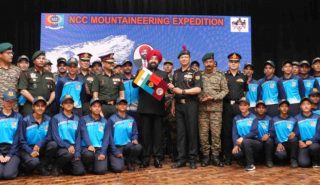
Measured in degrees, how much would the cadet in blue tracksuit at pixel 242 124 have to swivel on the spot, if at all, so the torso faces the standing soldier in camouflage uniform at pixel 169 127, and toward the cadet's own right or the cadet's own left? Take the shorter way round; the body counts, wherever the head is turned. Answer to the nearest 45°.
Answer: approximately 135° to the cadet's own right

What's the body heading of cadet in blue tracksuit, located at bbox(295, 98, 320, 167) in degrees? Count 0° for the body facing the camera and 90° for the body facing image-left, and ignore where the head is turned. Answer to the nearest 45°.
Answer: approximately 0°

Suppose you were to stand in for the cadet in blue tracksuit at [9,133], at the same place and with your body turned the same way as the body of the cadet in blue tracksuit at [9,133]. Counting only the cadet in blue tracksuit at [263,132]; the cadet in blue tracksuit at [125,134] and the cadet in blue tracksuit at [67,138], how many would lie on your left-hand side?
3

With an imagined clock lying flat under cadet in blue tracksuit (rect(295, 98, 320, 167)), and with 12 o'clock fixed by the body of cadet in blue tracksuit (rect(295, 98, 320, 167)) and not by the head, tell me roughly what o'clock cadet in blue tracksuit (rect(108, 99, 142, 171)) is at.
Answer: cadet in blue tracksuit (rect(108, 99, 142, 171)) is roughly at 2 o'clock from cadet in blue tracksuit (rect(295, 98, 320, 167)).

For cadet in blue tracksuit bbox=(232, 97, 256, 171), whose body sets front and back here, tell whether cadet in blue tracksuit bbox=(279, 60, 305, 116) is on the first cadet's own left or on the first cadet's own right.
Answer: on the first cadet's own left

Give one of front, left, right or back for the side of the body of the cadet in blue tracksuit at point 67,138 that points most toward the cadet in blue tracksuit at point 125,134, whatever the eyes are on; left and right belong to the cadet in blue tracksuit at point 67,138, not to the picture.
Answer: left

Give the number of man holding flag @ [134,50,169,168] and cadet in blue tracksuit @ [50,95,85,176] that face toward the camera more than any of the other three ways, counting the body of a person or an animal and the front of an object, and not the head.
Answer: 2
